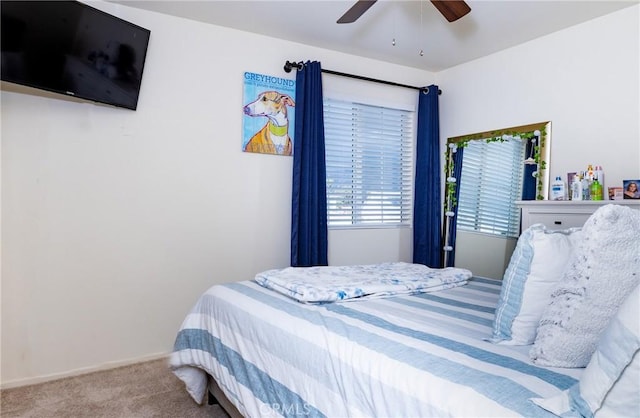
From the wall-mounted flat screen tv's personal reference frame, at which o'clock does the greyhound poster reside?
The greyhound poster is roughly at 10 o'clock from the wall-mounted flat screen tv.

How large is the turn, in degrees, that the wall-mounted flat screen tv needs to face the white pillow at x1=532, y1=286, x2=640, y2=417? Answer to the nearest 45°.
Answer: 0° — it already faces it

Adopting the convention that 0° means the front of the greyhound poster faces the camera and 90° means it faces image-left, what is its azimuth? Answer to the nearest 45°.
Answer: approximately 315°

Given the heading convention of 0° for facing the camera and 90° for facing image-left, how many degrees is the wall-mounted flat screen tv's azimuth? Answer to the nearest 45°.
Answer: approximately 315°

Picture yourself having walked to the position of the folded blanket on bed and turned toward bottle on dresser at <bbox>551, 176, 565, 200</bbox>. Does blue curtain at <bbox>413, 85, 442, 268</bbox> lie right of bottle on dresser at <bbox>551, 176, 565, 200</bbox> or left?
left

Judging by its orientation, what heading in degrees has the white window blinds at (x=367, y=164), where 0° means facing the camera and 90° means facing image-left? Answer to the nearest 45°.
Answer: approximately 315°

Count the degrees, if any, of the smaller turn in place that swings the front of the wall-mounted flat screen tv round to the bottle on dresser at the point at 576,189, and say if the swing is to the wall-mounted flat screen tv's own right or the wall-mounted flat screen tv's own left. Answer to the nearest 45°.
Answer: approximately 45° to the wall-mounted flat screen tv's own left

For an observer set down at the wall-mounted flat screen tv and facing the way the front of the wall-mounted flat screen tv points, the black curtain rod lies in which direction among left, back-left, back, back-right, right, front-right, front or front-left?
front-left
